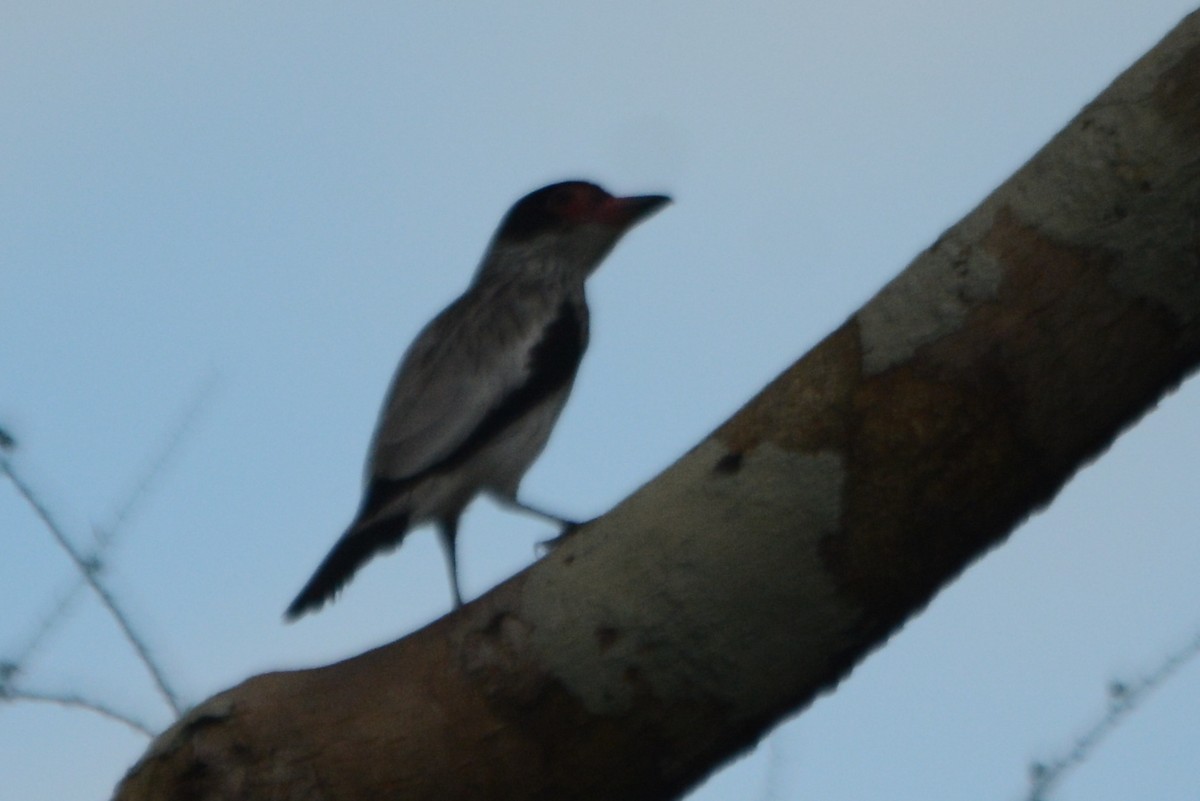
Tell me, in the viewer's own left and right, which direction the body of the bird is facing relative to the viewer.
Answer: facing to the right of the viewer
